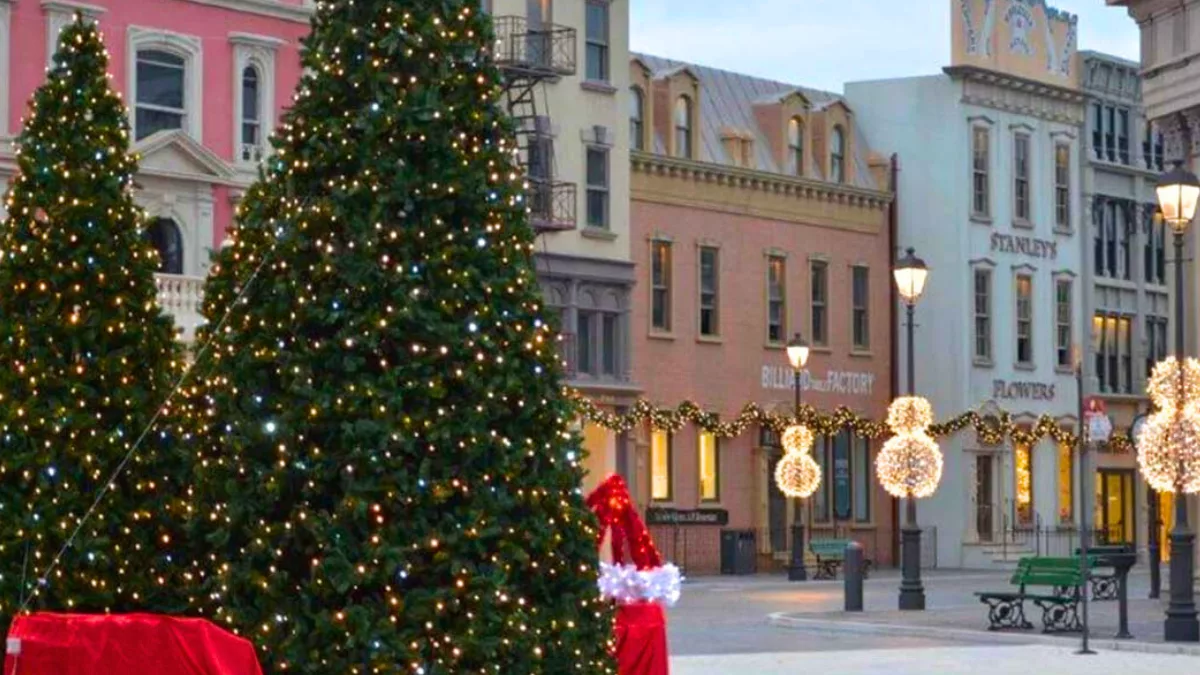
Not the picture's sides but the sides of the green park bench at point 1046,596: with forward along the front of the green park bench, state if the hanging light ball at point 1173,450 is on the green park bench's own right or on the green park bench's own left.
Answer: on the green park bench's own left

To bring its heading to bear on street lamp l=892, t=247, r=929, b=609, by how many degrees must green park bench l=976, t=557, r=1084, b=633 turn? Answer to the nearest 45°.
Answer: approximately 90° to its right

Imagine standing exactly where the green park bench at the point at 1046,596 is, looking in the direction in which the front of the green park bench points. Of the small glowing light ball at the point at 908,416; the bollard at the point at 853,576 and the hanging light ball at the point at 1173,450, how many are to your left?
1

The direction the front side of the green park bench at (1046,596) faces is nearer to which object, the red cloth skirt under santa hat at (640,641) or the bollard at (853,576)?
the red cloth skirt under santa hat

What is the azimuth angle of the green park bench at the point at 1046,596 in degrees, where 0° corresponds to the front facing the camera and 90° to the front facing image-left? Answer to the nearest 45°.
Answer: approximately 45°

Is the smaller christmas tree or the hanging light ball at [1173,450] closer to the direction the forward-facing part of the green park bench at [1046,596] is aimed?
the smaller christmas tree

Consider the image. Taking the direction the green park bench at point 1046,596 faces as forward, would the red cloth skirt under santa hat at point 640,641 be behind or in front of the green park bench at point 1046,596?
in front

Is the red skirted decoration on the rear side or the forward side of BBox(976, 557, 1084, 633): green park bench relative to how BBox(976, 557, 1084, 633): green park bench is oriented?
on the forward side

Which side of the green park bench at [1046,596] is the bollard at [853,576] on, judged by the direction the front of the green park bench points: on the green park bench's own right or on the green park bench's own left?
on the green park bench's own right
